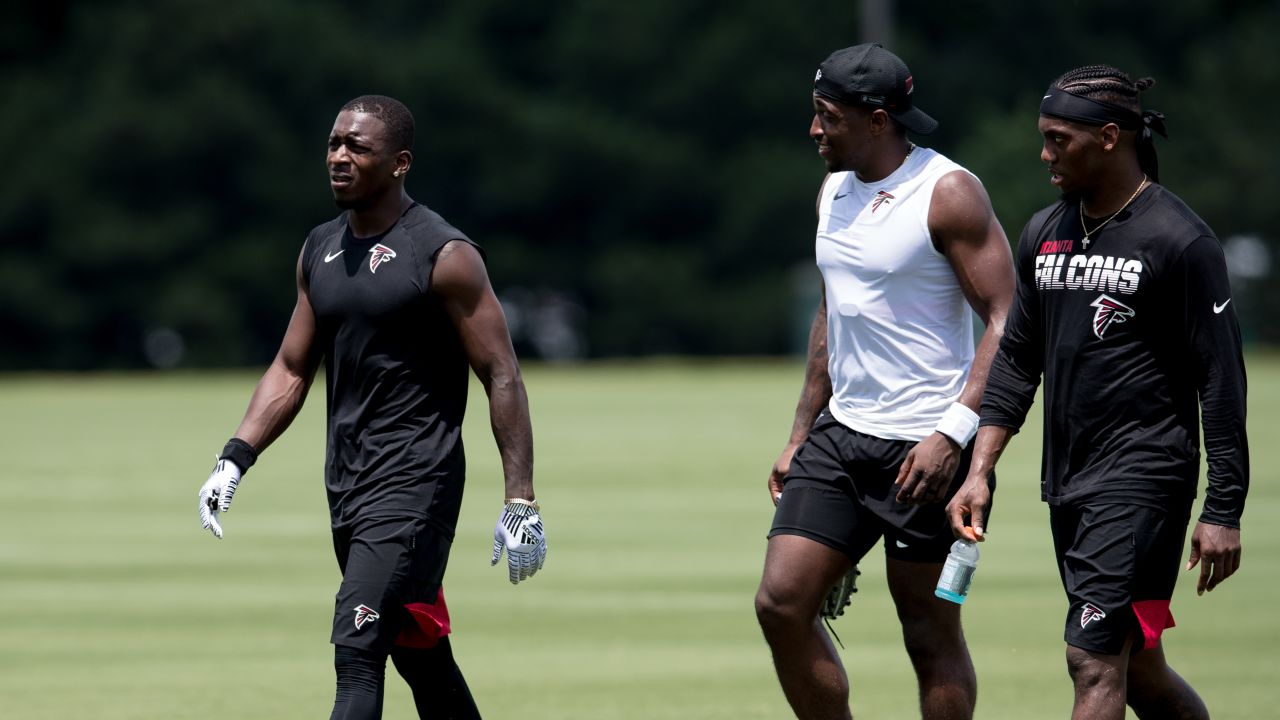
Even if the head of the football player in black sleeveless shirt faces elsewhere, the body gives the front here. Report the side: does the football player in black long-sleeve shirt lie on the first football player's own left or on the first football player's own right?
on the first football player's own left

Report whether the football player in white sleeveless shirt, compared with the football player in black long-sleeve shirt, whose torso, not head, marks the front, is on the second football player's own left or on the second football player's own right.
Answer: on the second football player's own right

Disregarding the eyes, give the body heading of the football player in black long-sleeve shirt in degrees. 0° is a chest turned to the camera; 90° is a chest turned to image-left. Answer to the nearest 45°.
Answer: approximately 45°

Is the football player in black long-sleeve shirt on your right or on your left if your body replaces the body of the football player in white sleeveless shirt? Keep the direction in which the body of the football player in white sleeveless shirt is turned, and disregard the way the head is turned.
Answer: on your left

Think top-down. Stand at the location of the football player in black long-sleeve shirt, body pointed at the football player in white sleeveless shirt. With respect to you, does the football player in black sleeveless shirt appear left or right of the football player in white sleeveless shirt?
left

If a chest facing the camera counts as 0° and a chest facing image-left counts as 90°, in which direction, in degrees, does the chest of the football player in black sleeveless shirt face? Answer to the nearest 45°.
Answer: approximately 45°

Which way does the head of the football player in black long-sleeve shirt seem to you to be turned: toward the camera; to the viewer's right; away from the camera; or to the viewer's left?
to the viewer's left
